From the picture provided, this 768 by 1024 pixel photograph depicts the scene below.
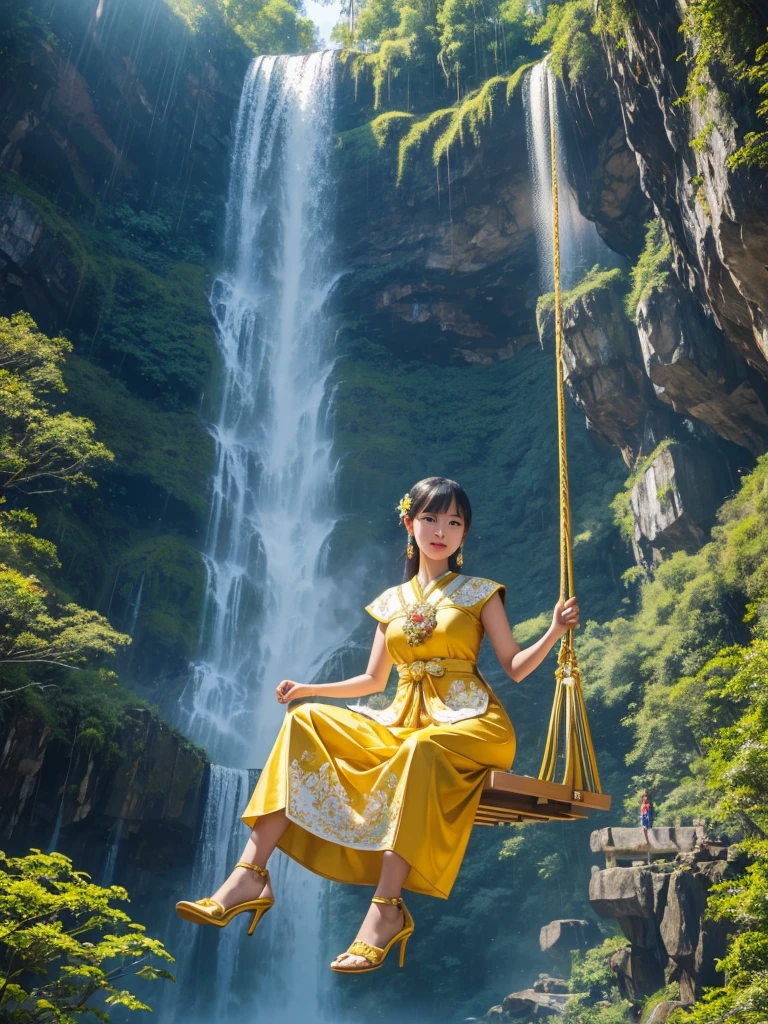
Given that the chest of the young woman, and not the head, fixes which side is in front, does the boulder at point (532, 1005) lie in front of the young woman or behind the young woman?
behind

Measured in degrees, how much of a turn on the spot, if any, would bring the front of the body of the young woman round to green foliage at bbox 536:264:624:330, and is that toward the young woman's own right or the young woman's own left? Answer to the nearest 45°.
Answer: approximately 135° to the young woman's own right

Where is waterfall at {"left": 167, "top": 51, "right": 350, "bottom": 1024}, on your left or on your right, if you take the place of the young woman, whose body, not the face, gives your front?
on your right

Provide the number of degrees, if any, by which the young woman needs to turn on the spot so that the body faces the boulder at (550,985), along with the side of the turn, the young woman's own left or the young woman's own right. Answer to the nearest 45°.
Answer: approximately 135° to the young woman's own right

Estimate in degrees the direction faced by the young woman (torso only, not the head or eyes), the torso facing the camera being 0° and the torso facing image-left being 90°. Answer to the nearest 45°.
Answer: approximately 45°

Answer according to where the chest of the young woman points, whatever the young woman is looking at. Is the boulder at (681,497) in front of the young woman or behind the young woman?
behind

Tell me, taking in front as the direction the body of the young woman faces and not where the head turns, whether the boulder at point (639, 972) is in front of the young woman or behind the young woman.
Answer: behind
